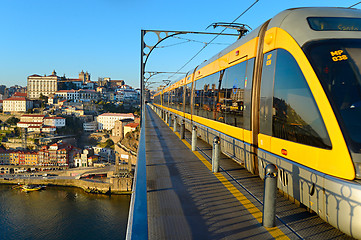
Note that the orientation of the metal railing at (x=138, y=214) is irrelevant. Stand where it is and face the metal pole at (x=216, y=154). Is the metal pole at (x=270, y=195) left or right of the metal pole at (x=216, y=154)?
right

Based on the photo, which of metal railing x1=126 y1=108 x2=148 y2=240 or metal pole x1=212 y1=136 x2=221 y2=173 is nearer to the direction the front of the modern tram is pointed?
the metal railing

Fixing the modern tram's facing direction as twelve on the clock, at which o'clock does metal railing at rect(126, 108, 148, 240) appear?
The metal railing is roughly at 3 o'clock from the modern tram.

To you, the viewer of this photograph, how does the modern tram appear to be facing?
facing the viewer and to the right of the viewer

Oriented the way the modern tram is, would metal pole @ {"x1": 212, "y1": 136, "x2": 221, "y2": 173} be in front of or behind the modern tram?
in front
